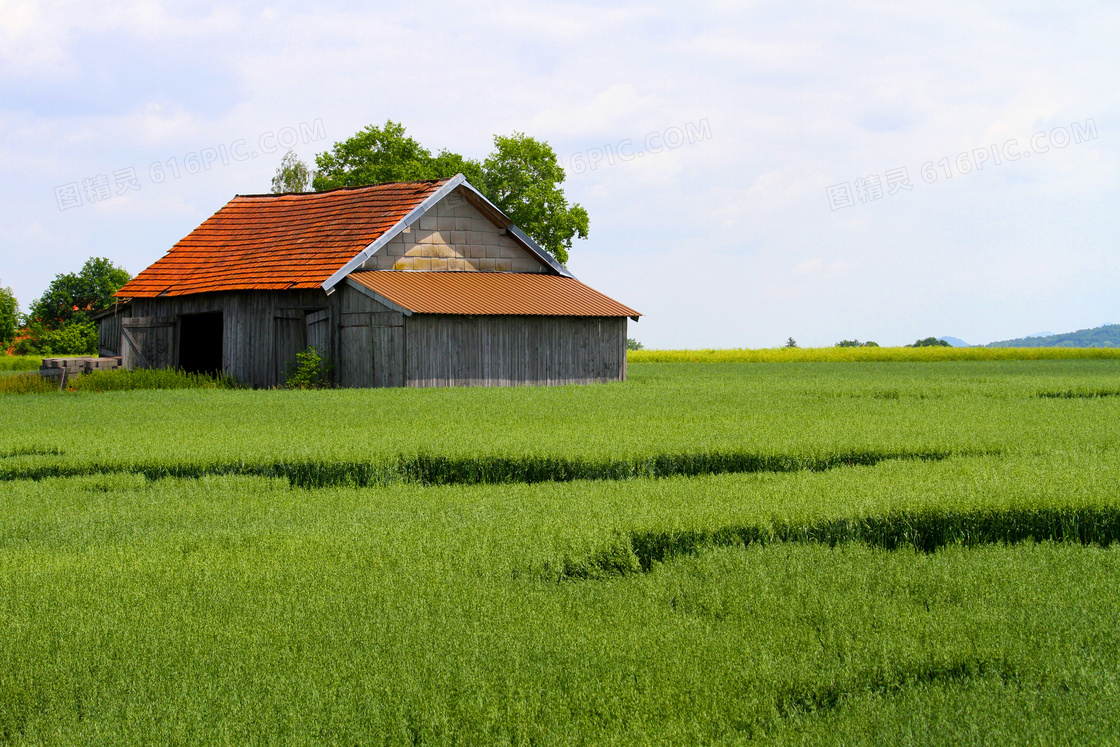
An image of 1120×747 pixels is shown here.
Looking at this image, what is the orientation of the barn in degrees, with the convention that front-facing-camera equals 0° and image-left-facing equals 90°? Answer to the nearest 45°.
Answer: approximately 45°
